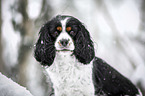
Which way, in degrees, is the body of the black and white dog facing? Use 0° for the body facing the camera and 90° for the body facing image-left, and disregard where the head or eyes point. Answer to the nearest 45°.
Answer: approximately 45°
